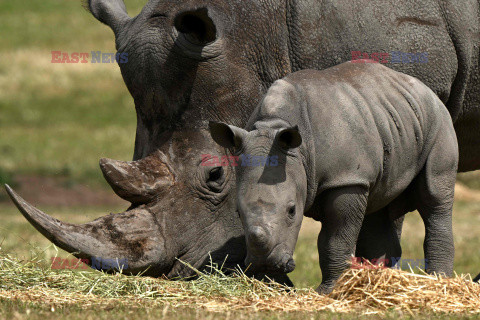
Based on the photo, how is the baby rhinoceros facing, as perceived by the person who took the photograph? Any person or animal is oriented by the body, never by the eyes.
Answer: facing the viewer and to the left of the viewer

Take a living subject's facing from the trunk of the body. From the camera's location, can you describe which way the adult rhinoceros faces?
facing to the left of the viewer
